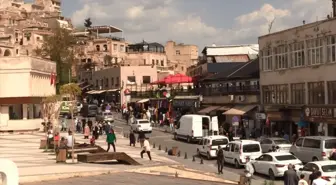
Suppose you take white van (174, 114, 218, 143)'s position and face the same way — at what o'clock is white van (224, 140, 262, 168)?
white van (224, 140, 262, 168) is roughly at 7 o'clock from white van (174, 114, 218, 143).

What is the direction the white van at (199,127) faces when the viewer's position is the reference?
facing away from the viewer and to the left of the viewer

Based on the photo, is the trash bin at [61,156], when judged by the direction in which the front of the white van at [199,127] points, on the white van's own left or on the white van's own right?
on the white van's own left

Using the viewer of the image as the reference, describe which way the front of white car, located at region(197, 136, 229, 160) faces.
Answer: facing away from the viewer and to the left of the viewer

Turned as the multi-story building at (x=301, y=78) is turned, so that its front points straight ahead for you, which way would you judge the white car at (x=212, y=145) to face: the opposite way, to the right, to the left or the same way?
to the right

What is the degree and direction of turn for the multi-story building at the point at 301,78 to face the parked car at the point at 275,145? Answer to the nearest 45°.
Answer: approximately 45° to its left

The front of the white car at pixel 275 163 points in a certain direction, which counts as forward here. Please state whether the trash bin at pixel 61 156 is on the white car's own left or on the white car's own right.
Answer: on the white car's own left
